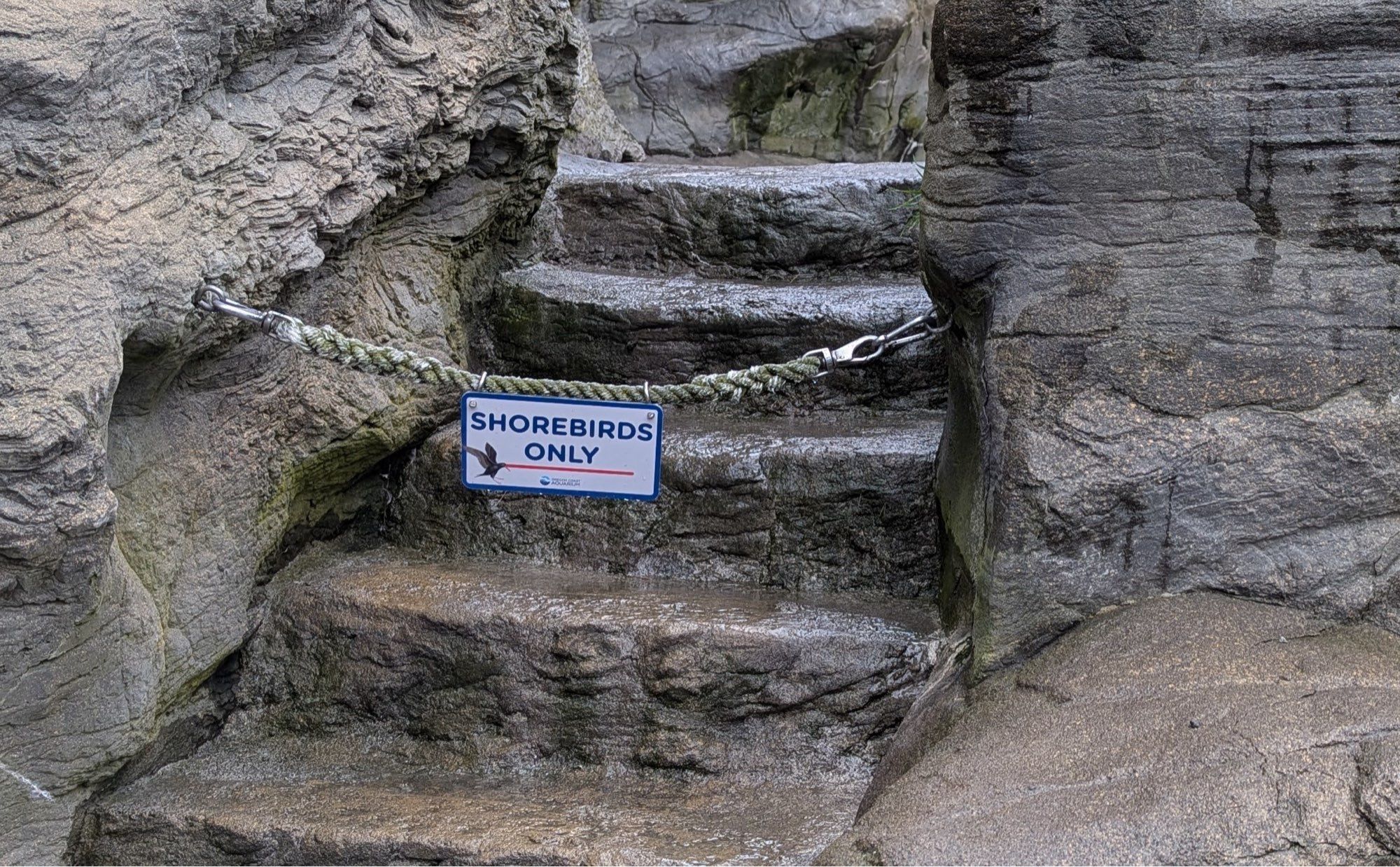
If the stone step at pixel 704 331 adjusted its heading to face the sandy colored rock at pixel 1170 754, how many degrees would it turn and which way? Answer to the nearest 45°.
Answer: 0° — it already faces it

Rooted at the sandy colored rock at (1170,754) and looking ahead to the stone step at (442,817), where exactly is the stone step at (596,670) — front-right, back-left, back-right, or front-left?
front-right

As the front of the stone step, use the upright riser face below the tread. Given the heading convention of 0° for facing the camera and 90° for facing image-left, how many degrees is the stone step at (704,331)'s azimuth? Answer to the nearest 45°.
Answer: approximately 0°

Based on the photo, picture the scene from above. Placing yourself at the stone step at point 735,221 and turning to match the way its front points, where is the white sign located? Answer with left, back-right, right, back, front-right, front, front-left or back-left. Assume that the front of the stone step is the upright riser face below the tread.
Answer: front

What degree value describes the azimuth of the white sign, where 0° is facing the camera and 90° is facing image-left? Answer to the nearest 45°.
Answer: approximately 0°

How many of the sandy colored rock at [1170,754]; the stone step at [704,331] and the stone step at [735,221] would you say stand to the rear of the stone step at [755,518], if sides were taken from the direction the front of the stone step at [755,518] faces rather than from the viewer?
2

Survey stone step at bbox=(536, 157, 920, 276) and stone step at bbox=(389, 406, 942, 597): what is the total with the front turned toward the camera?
2

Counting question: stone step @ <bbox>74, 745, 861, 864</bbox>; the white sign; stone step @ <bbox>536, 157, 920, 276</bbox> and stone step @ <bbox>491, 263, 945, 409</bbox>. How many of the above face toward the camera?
4

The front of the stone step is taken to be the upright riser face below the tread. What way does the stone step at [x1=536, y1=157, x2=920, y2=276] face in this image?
toward the camera

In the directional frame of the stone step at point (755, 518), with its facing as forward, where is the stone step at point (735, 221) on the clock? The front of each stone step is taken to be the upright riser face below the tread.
the stone step at point (735, 221) is roughly at 6 o'clock from the stone step at point (755, 518).

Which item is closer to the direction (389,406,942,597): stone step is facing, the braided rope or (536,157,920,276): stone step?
the braided rope

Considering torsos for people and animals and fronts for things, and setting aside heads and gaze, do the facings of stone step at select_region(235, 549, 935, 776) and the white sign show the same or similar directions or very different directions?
same or similar directions

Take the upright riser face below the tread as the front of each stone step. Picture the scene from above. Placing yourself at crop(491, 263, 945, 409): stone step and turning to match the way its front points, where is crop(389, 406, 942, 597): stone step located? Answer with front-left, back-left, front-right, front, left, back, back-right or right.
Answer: front

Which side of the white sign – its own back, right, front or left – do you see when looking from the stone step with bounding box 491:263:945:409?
back

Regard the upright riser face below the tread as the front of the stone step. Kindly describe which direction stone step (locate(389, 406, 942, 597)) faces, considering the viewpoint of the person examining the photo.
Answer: facing the viewer

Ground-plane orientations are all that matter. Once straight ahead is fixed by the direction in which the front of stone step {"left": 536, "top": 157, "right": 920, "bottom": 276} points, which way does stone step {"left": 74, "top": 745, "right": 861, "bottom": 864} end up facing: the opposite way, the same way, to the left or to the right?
the same way

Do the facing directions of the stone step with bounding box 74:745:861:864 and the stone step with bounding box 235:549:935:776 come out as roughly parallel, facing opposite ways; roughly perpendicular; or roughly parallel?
roughly parallel
